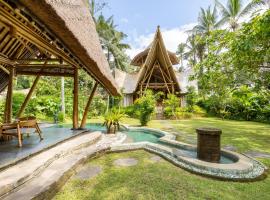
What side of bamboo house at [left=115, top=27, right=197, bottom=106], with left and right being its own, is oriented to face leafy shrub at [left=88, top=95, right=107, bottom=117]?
right

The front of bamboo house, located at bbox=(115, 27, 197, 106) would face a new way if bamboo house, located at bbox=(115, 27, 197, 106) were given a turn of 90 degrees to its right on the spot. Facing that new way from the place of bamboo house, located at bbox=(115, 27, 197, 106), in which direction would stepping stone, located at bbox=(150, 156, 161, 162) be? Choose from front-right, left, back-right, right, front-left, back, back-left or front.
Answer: left

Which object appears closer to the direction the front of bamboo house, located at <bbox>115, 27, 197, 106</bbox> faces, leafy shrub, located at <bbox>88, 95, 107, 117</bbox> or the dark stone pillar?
the dark stone pillar

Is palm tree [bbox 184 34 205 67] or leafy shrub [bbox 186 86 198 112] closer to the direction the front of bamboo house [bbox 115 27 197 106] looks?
the leafy shrub

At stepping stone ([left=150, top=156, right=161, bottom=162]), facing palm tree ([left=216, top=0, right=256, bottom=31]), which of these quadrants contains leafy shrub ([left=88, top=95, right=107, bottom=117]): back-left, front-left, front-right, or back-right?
front-left

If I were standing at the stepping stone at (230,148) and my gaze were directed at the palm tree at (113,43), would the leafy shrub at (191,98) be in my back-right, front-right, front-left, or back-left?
front-right

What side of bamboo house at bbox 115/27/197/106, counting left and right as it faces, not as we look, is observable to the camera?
front

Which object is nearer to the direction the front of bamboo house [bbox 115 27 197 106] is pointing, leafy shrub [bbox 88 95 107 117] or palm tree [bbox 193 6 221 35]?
the leafy shrub

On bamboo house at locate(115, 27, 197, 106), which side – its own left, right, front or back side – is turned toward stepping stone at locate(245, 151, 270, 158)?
front

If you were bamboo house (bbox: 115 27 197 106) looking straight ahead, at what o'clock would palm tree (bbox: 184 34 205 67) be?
The palm tree is roughly at 7 o'clock from the bamboo house.

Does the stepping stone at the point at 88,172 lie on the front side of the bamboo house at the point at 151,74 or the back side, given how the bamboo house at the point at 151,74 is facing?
on the front side

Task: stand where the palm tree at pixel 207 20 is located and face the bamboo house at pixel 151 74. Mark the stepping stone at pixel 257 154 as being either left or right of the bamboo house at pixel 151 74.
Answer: left

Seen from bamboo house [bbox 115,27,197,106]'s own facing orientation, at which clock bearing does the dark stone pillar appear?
The dark stone pillar is roughly at 12 o'clock from the bamboo house.

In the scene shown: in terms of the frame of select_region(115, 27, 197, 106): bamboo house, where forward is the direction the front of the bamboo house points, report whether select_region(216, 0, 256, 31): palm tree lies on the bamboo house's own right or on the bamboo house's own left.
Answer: on the bamboo house's own left

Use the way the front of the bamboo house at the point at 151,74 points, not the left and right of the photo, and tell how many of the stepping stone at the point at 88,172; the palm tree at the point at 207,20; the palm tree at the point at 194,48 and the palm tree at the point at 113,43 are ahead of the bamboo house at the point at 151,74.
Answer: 1

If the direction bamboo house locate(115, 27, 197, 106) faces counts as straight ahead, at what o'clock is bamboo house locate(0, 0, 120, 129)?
bamboo house locate(0, 0, 120, 129) is roughly at 12 o'clock from bamboo house locate(115, 27, 197, 106).

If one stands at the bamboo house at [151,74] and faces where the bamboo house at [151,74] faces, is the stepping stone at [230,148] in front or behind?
in front

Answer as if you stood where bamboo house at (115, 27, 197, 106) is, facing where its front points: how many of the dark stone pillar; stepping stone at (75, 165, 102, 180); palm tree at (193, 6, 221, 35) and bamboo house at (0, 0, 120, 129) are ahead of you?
3

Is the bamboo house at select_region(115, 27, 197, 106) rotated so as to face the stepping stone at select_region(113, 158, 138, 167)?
yes

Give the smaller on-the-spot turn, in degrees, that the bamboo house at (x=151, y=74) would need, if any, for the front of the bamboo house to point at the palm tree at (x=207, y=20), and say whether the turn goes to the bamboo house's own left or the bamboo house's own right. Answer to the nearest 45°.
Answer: approximately 135° to the bamboo house's own left
